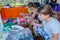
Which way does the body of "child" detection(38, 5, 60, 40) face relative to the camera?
to the viewer's left
